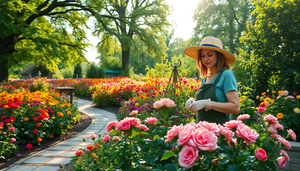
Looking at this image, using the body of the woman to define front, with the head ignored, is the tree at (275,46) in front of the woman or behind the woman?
behind

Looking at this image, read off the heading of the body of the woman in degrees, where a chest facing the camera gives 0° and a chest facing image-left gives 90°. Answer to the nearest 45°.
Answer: approximately 45°

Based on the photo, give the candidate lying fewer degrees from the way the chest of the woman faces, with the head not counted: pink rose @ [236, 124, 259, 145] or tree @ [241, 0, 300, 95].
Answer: the pink rose

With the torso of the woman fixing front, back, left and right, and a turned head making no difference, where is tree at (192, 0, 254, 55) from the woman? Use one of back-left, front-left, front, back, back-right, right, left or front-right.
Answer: back-right
